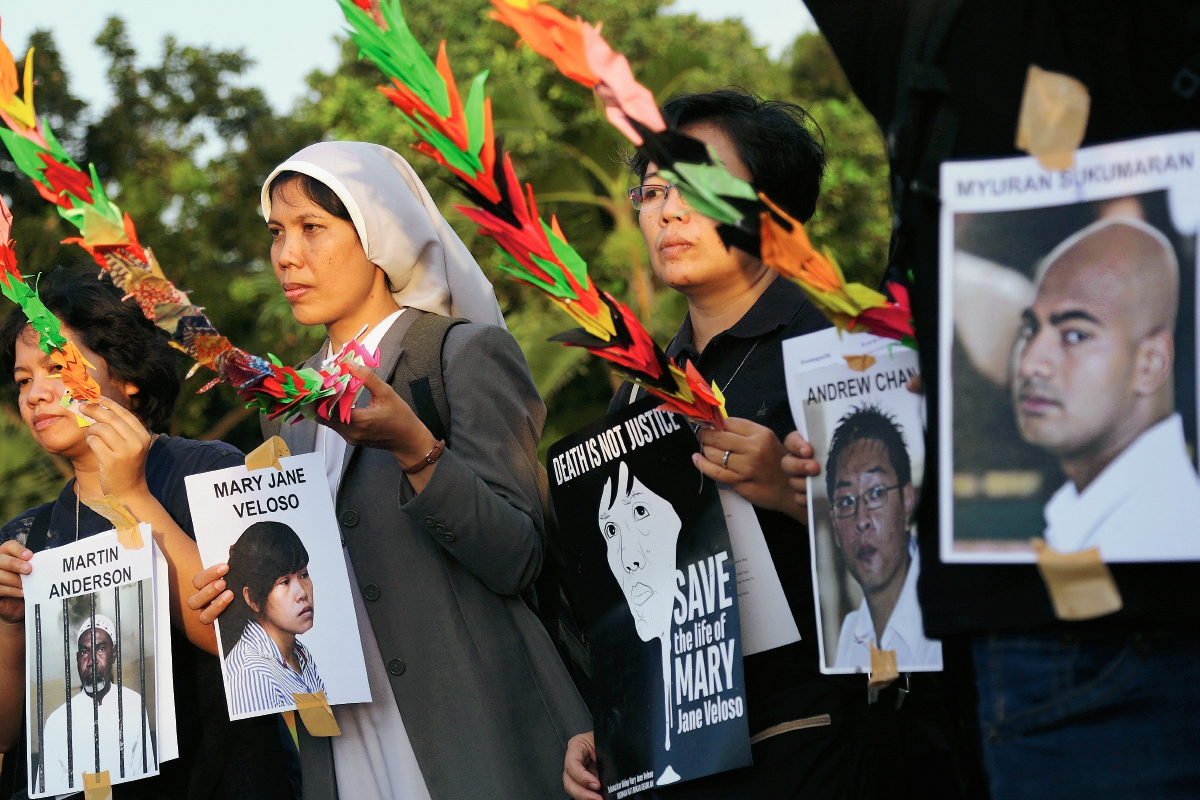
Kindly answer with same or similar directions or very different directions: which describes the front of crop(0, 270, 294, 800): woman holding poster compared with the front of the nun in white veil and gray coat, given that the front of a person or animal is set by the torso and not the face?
same or similar directions

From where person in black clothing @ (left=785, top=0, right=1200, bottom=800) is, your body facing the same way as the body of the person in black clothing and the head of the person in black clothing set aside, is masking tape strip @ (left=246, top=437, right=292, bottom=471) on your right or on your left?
on your right

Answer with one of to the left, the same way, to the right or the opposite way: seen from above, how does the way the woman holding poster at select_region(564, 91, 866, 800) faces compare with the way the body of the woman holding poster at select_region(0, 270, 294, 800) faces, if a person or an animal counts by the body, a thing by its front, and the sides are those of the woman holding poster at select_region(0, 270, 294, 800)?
the same way

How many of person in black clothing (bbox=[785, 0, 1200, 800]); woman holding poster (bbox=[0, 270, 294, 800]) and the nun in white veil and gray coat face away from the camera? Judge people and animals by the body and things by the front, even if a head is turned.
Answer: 0

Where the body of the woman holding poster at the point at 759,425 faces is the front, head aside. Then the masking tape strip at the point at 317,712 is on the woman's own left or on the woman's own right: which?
on the woman's own right

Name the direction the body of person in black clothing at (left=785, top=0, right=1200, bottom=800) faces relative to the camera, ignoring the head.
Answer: toward the camera

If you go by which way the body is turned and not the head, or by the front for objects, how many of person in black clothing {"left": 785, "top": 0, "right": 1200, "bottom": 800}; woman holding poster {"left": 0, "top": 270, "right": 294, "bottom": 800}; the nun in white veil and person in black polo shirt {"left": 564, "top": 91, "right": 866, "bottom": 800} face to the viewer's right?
0

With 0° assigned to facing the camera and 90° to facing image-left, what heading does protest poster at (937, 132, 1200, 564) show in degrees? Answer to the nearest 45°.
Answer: approximately 0°

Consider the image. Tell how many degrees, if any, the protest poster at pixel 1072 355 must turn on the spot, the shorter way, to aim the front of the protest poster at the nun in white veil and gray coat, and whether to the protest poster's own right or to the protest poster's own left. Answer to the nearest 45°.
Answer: approximately 135° to the protest poster's own right

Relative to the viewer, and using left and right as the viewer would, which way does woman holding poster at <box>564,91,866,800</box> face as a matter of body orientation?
facing the viewer and to the left of the viewer

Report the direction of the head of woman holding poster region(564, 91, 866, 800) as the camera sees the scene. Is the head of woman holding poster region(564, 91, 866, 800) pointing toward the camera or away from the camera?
toward the camera

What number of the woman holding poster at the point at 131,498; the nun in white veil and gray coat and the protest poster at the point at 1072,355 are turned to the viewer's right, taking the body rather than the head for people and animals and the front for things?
0
